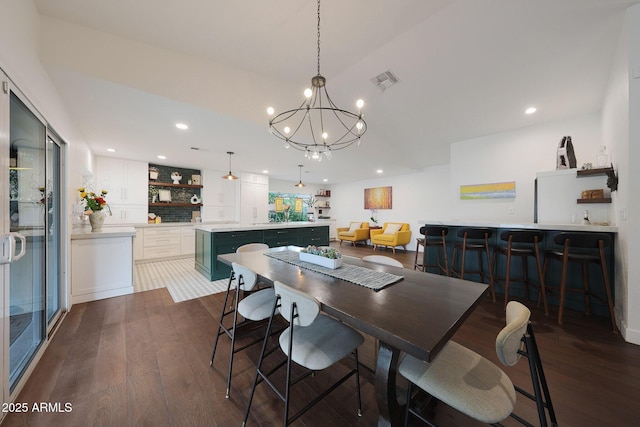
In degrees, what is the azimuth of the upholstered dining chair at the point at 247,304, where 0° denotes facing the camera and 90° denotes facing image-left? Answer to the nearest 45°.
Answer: approximately 225°

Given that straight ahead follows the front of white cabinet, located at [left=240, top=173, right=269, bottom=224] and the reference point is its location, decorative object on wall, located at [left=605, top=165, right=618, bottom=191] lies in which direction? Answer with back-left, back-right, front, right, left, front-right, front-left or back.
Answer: front-left

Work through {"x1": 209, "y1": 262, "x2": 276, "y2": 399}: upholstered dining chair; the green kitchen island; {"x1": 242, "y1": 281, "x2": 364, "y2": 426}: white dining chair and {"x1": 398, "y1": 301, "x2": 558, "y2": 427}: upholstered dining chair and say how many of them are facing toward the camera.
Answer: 1

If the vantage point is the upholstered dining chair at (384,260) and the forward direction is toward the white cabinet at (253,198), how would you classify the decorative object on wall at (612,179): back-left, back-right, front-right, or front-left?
back-right

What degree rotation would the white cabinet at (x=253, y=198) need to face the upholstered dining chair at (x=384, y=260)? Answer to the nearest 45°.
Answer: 0° — it already faces it

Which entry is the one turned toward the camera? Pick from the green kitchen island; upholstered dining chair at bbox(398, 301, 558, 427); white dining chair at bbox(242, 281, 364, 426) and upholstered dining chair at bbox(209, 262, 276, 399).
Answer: the green kitchen island

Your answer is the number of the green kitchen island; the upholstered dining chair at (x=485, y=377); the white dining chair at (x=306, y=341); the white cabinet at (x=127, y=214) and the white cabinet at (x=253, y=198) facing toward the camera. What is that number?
3

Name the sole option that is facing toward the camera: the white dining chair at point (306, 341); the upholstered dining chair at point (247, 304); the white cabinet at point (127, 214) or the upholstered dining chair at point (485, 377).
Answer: the white cabinet

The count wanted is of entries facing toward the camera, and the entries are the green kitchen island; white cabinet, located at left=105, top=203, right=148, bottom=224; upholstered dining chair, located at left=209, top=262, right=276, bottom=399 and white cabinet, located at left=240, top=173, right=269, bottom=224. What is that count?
3

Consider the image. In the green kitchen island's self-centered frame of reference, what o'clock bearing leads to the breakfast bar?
The breakfast bar is roughly at 10 o'clock from the green kitchen island.

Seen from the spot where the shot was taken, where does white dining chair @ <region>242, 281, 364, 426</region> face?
facing away from the viewer and to the right of the viewer

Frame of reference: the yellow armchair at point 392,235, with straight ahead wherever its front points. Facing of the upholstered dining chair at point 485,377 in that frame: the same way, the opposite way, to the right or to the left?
to the right

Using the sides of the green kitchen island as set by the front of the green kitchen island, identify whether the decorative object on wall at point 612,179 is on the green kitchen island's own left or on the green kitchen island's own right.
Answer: on the green kitchen island's own left

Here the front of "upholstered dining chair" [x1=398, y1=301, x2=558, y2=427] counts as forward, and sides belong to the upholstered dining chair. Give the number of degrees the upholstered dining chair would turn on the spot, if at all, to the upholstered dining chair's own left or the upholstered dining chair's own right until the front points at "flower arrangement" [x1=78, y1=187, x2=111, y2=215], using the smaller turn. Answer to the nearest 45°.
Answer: approximately 45° to the upholstered dining chair's own left

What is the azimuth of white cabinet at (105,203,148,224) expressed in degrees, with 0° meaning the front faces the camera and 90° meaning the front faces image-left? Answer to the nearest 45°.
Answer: approximately 0°

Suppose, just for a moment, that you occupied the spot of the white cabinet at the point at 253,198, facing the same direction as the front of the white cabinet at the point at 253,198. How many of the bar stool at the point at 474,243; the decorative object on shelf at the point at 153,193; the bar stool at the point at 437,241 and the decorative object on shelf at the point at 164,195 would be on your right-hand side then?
2
